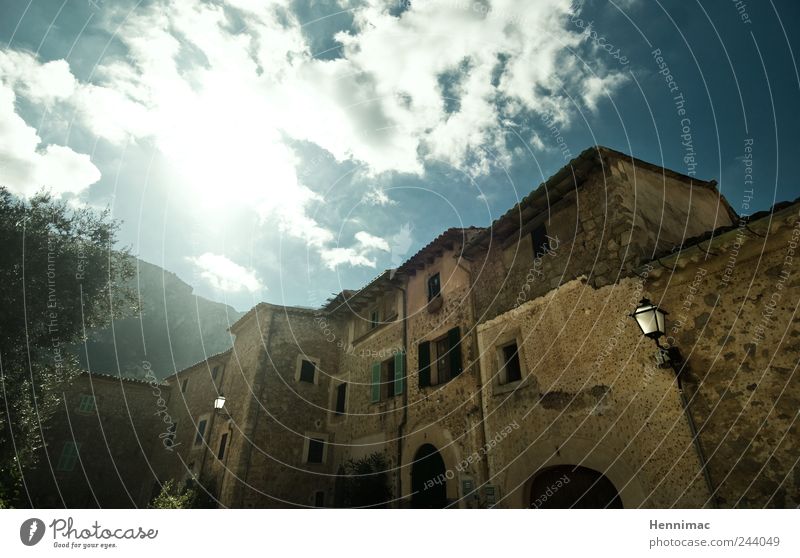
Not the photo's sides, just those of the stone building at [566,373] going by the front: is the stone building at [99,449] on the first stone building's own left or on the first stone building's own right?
on the first stone building's own right

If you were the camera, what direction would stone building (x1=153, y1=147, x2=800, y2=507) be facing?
facing the viewer and to the left of the viewer
